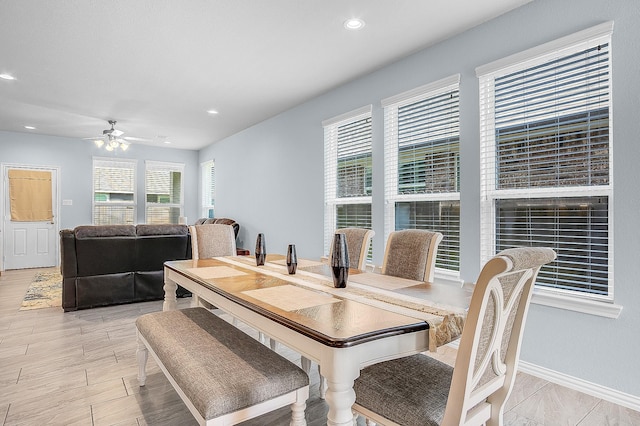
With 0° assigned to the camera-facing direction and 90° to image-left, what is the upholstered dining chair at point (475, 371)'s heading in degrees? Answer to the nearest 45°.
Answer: approximately 135°

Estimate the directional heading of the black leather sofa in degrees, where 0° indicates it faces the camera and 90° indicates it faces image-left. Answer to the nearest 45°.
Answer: approximately 180°

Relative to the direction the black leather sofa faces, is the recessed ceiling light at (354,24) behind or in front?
behind

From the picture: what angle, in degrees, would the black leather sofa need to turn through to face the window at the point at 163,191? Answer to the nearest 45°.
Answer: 0° — it already faces it

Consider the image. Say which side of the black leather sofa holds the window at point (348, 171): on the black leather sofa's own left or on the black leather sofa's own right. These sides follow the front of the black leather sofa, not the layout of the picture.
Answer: on the black leather sofa's own right
